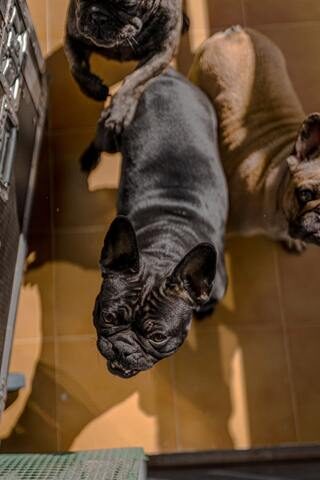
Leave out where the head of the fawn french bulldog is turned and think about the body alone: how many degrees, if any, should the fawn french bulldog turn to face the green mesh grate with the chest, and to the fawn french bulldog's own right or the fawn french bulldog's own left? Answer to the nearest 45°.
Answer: approximately 90° to the fawn french bulldog's own right

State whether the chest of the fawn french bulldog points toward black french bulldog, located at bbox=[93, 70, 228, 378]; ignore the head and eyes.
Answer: no

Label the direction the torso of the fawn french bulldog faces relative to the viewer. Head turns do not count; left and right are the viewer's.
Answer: facing the viewer and to the right of the viewer

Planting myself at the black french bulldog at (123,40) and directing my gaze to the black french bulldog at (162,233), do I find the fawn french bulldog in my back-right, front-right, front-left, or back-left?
front-left

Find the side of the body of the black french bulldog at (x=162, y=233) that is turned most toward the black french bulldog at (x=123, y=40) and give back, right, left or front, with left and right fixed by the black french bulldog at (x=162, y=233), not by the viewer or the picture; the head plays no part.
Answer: back

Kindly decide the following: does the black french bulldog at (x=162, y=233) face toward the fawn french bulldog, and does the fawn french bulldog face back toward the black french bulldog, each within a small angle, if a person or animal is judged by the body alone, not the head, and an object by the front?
no

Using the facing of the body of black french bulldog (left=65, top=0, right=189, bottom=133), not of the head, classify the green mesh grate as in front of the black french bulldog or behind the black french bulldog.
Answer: in front

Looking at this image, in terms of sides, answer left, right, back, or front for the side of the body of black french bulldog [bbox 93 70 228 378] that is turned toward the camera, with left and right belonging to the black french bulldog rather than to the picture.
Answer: front

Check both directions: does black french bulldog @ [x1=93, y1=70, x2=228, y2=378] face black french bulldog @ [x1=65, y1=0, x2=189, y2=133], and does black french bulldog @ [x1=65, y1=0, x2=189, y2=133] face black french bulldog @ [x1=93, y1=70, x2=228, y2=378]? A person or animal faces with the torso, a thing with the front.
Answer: no

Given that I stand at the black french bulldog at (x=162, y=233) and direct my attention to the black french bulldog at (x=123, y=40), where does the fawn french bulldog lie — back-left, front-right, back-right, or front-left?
front-right

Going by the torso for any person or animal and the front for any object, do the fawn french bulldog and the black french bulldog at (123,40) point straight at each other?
no

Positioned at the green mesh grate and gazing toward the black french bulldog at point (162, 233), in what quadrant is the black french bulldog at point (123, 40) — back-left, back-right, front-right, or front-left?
front-left

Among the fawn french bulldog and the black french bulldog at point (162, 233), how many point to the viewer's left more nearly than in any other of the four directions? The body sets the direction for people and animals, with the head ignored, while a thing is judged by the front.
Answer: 0

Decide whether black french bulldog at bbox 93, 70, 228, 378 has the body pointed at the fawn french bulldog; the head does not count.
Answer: no

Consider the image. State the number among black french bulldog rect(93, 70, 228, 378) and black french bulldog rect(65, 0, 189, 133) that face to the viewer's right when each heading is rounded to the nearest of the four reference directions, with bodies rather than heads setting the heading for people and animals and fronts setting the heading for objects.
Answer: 0
